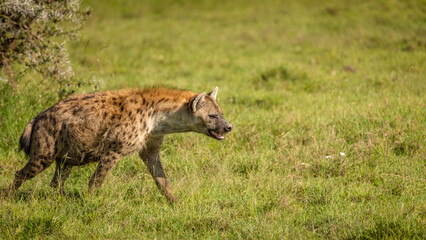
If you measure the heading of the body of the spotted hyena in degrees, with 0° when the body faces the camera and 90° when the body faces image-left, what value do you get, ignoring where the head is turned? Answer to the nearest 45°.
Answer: approximately 270°
